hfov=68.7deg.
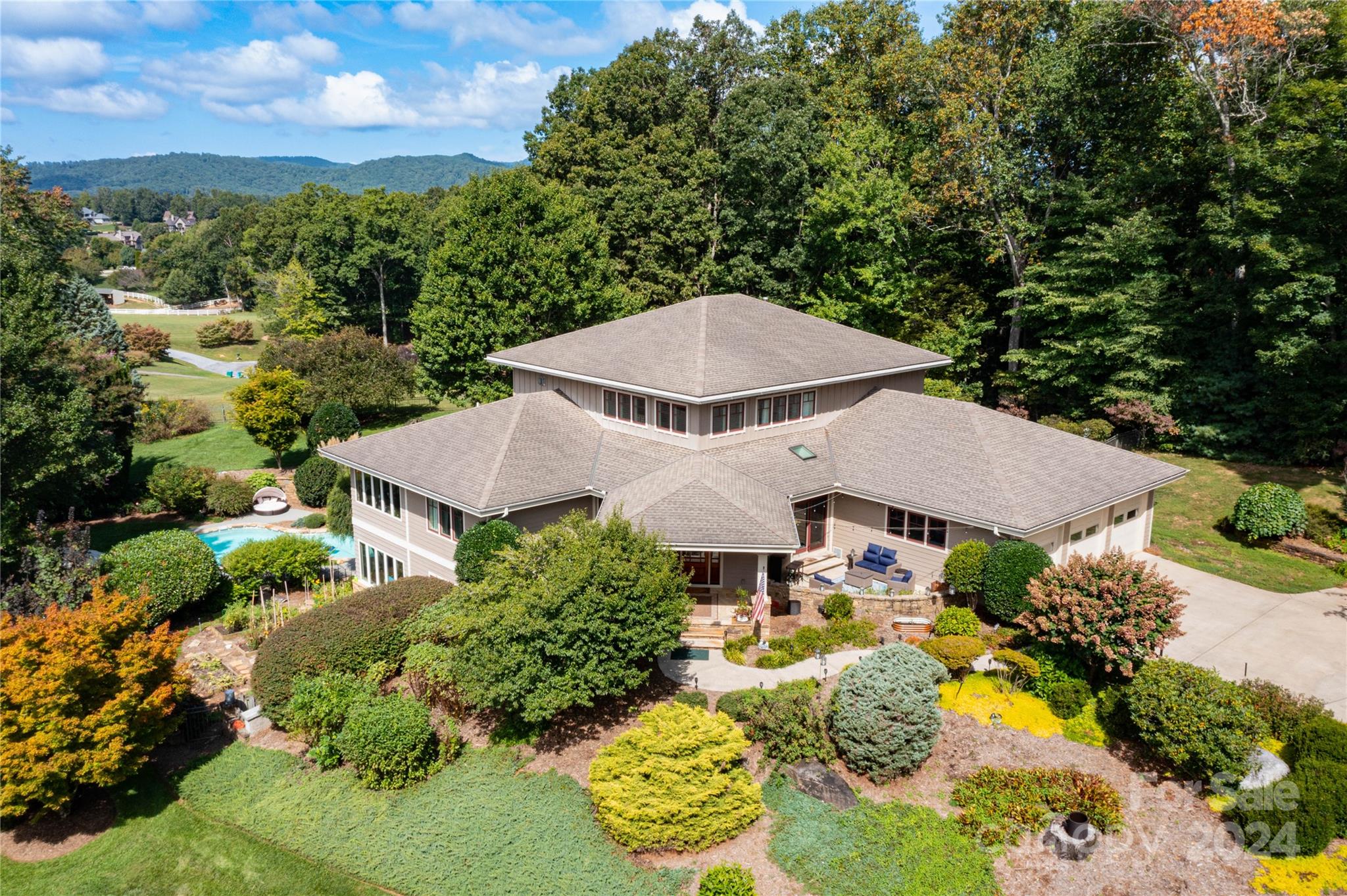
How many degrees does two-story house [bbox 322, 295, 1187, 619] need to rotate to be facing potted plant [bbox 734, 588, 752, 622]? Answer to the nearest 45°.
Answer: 0° — it already faces it

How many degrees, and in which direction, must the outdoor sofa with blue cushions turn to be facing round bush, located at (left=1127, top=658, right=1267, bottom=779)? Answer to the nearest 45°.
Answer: approximately 90° to its left

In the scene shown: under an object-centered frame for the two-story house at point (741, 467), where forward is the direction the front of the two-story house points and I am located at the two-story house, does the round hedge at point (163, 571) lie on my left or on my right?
on my right

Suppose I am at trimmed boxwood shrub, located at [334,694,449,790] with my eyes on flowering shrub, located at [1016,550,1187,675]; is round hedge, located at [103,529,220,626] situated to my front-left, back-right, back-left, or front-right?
back-left

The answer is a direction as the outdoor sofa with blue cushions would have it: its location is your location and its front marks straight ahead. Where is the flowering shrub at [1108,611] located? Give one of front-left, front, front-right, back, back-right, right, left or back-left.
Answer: left

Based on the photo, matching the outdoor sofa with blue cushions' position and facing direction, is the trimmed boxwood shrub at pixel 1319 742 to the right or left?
on its left

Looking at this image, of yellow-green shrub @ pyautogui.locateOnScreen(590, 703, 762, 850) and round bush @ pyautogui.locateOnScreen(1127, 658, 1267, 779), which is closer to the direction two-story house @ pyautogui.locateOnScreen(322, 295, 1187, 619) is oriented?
the yellow-green shrub

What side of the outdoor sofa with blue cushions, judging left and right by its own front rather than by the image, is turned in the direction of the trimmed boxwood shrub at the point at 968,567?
left

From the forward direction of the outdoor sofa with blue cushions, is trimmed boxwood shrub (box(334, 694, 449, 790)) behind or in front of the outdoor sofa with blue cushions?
in front

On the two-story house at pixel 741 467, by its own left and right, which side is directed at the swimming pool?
right

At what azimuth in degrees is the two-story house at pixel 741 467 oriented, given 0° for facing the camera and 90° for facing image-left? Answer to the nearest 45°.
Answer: approximately 0°

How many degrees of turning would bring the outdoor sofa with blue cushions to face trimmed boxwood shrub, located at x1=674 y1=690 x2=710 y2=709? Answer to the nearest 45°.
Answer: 0° — it already faces it
